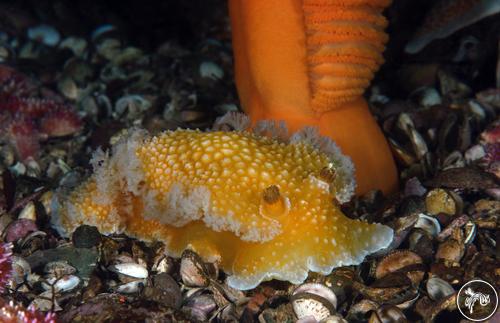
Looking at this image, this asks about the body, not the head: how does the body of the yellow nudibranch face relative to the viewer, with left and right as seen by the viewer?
facing the viewer and to the right of the viewer

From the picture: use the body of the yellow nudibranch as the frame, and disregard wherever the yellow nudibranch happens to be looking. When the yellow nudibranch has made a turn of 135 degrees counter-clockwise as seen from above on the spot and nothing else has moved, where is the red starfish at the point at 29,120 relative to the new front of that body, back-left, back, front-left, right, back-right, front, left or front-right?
front-left

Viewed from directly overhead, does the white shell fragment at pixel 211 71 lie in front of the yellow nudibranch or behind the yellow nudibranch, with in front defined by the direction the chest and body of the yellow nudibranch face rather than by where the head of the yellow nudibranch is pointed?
behind

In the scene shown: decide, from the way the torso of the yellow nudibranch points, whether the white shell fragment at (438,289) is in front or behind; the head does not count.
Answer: in front

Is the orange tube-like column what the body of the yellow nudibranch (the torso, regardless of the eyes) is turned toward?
no

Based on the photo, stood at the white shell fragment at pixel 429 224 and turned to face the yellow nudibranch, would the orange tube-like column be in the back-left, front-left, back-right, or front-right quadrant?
front-right

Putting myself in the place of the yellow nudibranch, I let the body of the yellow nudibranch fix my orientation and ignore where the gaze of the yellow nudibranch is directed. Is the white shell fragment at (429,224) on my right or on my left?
on my left

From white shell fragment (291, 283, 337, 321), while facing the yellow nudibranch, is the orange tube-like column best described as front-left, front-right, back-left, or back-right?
front-right

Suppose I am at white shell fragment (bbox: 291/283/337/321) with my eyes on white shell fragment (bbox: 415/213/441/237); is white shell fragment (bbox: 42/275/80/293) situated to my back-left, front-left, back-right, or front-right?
back-left
